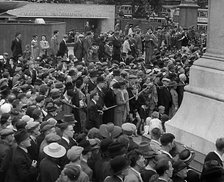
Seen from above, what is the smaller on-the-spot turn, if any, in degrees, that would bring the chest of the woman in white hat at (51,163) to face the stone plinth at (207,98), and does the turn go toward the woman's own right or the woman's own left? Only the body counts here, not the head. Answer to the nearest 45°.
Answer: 0° — they already face it

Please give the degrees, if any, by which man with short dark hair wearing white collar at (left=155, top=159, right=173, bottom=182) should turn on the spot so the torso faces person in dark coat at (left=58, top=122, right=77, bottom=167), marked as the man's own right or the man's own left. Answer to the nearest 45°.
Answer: approximately 90° to the man's own left

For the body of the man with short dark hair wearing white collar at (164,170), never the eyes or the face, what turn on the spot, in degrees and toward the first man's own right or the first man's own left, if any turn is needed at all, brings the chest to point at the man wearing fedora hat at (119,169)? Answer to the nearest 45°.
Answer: approximately 135° to the first man's own left

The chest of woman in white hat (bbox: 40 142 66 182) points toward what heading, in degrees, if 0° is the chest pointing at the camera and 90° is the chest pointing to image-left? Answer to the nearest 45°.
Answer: approximately 225°

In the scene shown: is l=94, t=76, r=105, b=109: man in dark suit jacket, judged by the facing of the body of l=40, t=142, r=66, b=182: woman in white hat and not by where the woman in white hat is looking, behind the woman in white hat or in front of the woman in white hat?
in front

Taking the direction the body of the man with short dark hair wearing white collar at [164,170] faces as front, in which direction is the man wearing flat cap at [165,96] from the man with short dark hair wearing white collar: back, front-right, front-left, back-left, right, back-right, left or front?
front-left

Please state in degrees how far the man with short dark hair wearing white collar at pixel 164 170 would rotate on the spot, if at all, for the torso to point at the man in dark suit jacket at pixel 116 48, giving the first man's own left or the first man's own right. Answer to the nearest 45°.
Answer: approximately 45° to the first man's own left

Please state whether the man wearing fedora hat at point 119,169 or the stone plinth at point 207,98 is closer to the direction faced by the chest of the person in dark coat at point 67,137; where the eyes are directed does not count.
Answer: the stone plinth
